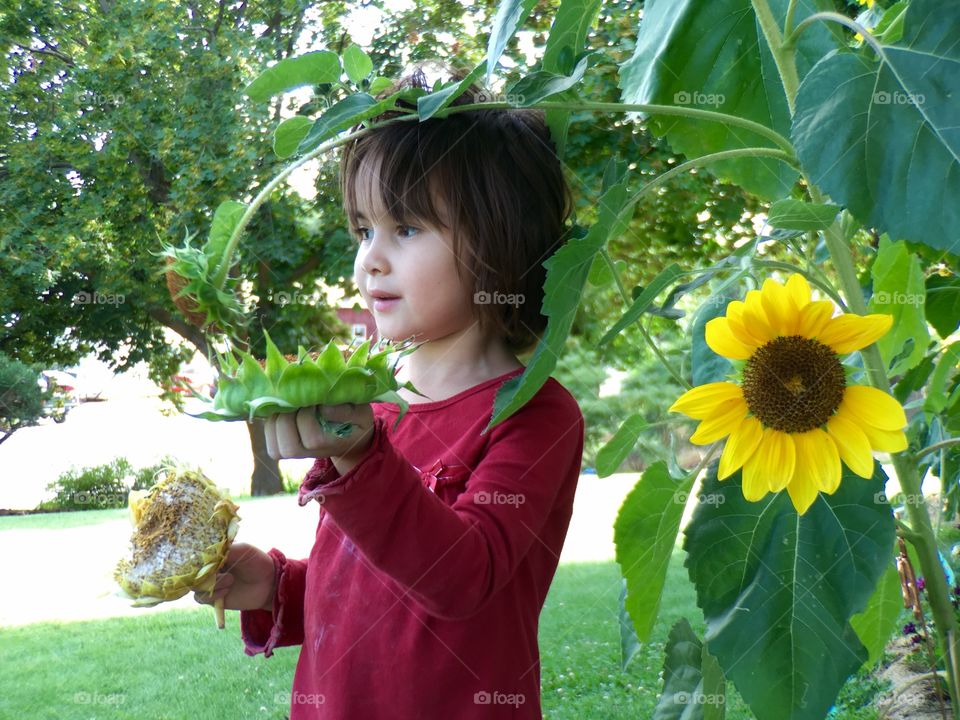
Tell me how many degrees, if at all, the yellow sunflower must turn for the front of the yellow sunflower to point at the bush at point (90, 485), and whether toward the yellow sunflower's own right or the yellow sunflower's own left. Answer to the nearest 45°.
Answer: approximately 135° to the yellow sunflower's own right

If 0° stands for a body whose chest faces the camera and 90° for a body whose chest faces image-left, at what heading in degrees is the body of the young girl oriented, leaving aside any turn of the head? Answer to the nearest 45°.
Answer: approximately 45°
